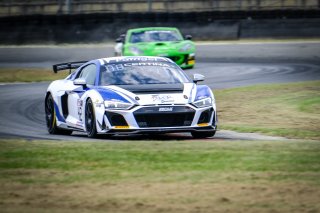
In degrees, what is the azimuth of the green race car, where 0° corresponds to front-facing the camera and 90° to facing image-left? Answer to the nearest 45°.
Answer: approximately 0°

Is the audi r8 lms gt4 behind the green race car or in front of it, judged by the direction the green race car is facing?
in front
